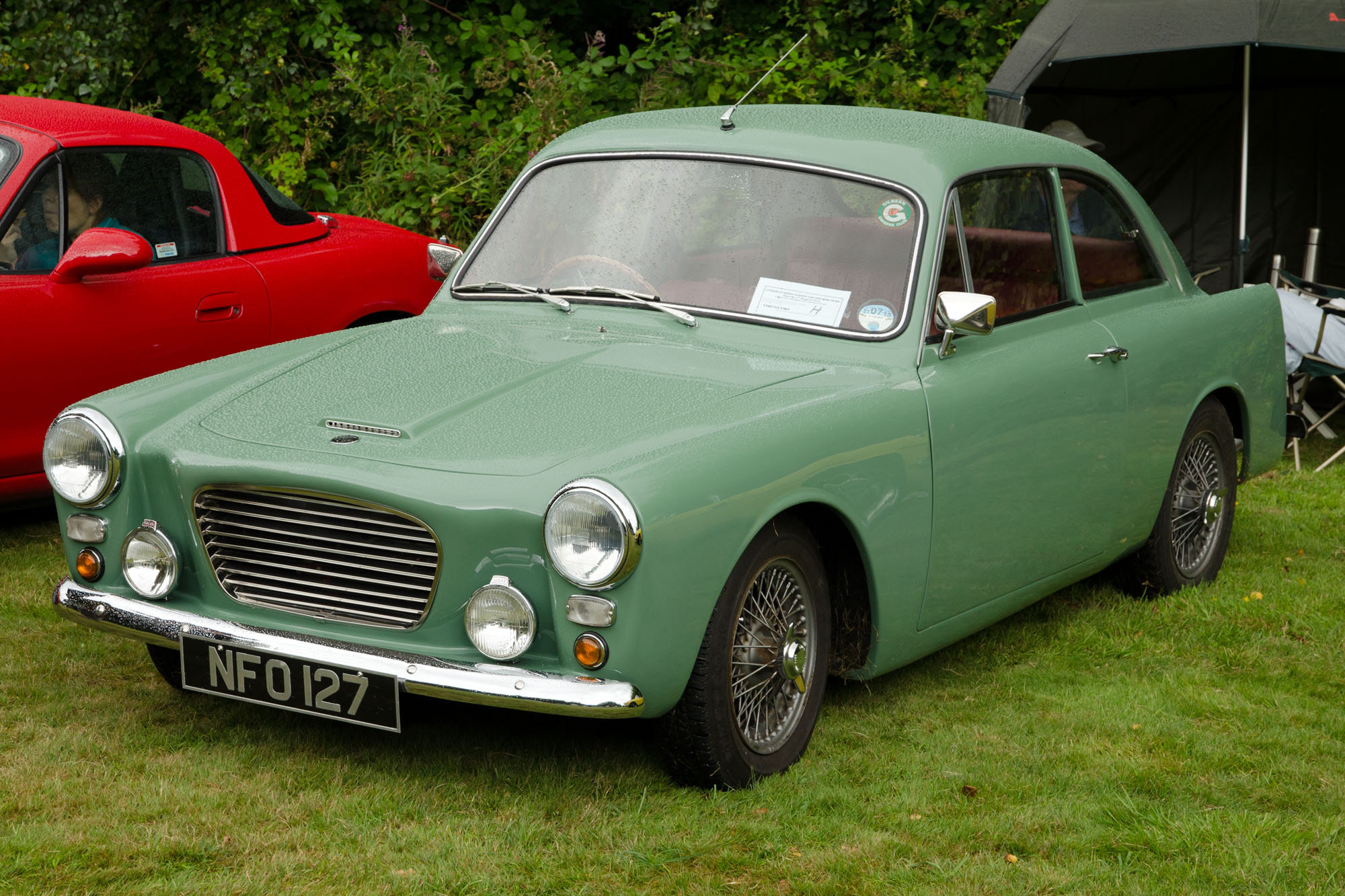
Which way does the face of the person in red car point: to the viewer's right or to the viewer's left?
to the viewer's left

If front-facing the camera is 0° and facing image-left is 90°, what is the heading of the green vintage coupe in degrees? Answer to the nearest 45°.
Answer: approximately 45°

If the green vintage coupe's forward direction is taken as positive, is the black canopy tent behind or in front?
behind

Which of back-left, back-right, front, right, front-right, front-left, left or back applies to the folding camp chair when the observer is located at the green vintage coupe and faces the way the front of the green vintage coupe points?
back

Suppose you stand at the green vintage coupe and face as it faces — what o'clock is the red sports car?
The red sports car is roughly at 3 o'clock from the green vintage coupe.

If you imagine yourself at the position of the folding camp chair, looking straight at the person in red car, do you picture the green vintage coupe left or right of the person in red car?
left

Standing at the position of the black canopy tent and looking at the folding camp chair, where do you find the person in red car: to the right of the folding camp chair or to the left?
right

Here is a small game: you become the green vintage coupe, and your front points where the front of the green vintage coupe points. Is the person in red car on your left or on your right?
on your right
